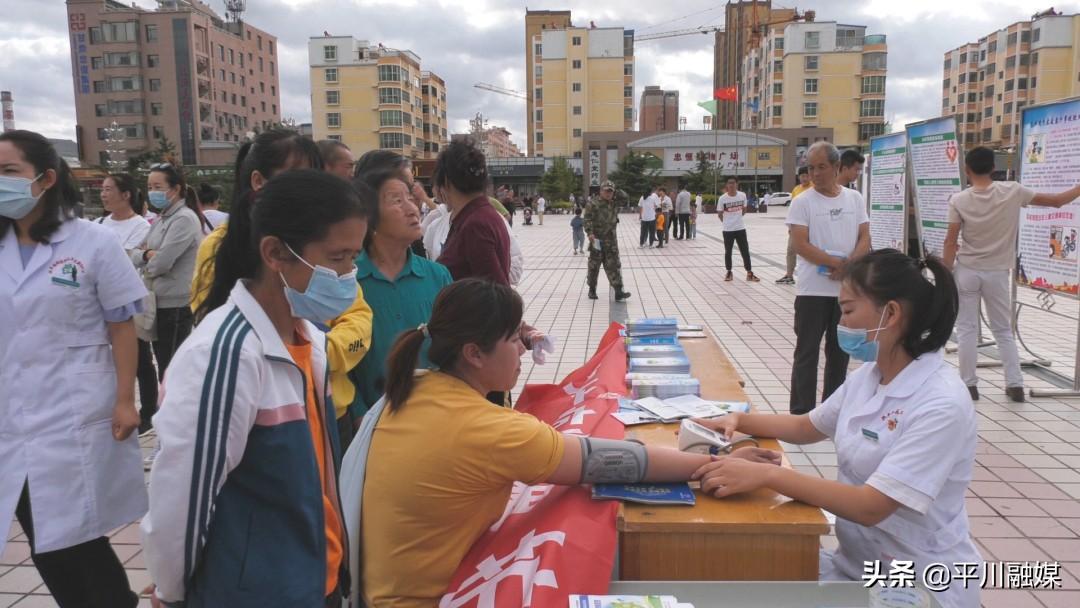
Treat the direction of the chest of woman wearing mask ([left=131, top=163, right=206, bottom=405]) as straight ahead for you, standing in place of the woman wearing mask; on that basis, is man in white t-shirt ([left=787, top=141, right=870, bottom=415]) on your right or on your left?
on your left

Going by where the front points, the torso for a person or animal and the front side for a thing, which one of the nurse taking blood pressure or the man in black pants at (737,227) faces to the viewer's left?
the nurse taking blood pressure

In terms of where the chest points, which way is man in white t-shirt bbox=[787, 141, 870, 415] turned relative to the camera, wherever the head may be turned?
toward the camera

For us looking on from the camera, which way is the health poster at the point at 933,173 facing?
facing the viewer and to the left of the viewer

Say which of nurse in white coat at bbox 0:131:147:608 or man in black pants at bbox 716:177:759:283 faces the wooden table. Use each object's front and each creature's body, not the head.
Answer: the man in black pants

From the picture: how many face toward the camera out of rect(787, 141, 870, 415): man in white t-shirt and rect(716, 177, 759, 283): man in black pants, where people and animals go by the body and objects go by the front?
2

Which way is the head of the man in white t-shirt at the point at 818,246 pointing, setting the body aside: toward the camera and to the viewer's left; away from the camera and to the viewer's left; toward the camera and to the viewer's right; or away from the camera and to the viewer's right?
toward the camera and to the viewer's left

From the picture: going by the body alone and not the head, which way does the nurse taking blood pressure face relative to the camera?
to the viewer's left

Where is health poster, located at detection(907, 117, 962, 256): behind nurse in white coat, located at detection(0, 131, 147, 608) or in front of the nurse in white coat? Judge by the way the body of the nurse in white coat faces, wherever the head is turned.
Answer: behind

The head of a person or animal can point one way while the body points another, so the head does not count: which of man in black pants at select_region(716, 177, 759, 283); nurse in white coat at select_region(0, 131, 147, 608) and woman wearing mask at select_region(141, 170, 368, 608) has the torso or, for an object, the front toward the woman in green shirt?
the man in black pants

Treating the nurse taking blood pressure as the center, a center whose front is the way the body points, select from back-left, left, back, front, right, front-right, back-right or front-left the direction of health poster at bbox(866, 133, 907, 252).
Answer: right

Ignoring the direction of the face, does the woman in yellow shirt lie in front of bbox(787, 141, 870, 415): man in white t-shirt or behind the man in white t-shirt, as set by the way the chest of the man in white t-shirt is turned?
in front

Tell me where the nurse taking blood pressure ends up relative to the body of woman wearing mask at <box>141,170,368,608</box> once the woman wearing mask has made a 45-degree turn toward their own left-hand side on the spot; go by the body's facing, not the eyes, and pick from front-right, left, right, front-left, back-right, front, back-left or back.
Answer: front

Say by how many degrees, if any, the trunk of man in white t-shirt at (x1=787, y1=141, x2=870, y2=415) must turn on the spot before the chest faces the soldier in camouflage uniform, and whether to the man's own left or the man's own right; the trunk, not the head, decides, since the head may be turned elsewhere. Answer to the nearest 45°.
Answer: approximately 135° to the man's own right

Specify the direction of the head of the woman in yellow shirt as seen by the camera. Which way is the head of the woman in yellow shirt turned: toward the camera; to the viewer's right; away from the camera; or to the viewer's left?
to the viewer's right

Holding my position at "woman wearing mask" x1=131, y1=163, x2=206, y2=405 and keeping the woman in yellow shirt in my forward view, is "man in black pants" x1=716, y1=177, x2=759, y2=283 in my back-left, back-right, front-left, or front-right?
back-left

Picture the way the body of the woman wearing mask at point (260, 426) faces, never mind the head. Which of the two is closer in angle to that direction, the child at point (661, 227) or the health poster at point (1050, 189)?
the health poster
